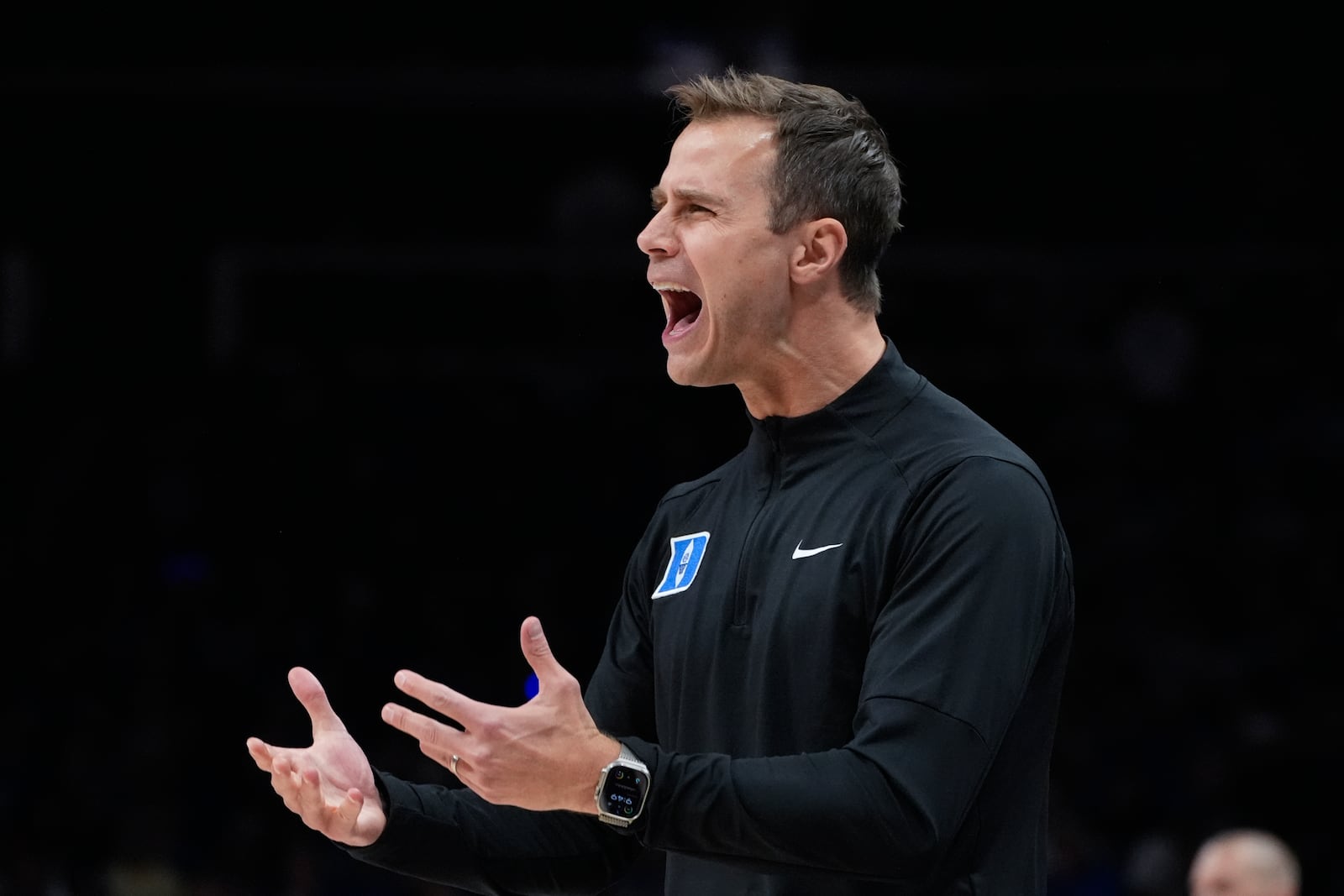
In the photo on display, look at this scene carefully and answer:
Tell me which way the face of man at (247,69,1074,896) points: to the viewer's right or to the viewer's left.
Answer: to the viewer's left

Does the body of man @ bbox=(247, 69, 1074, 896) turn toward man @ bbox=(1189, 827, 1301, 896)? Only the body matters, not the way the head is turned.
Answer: no

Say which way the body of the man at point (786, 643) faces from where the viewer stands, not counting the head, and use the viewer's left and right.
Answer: facing the viewer and to the left of the viewer
